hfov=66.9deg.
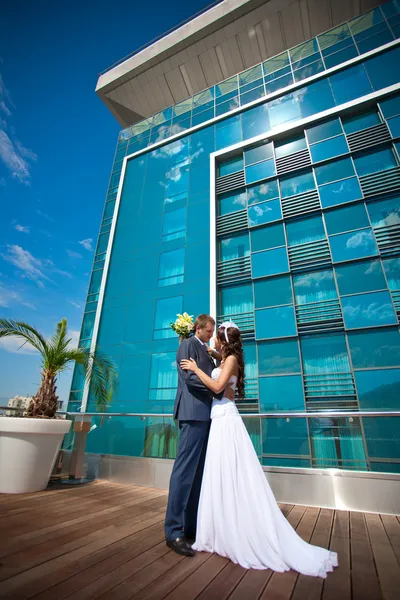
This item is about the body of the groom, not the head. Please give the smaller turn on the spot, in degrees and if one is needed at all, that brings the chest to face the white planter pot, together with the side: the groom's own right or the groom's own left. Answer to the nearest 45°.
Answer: approximately 135° to the groom's own left

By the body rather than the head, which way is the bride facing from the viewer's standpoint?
to the viewer's left

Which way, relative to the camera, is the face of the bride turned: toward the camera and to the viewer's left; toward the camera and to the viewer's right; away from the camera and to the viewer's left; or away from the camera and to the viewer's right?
away from the camera and to the viewer's left

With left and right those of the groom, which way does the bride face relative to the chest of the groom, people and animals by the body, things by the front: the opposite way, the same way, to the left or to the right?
the opposite way

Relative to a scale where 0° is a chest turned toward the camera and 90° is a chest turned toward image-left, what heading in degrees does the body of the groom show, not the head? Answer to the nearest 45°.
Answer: approximately 270°

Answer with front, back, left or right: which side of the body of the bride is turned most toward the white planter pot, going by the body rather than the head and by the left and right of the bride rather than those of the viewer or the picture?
front

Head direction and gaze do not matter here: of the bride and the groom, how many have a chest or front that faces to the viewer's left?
1
